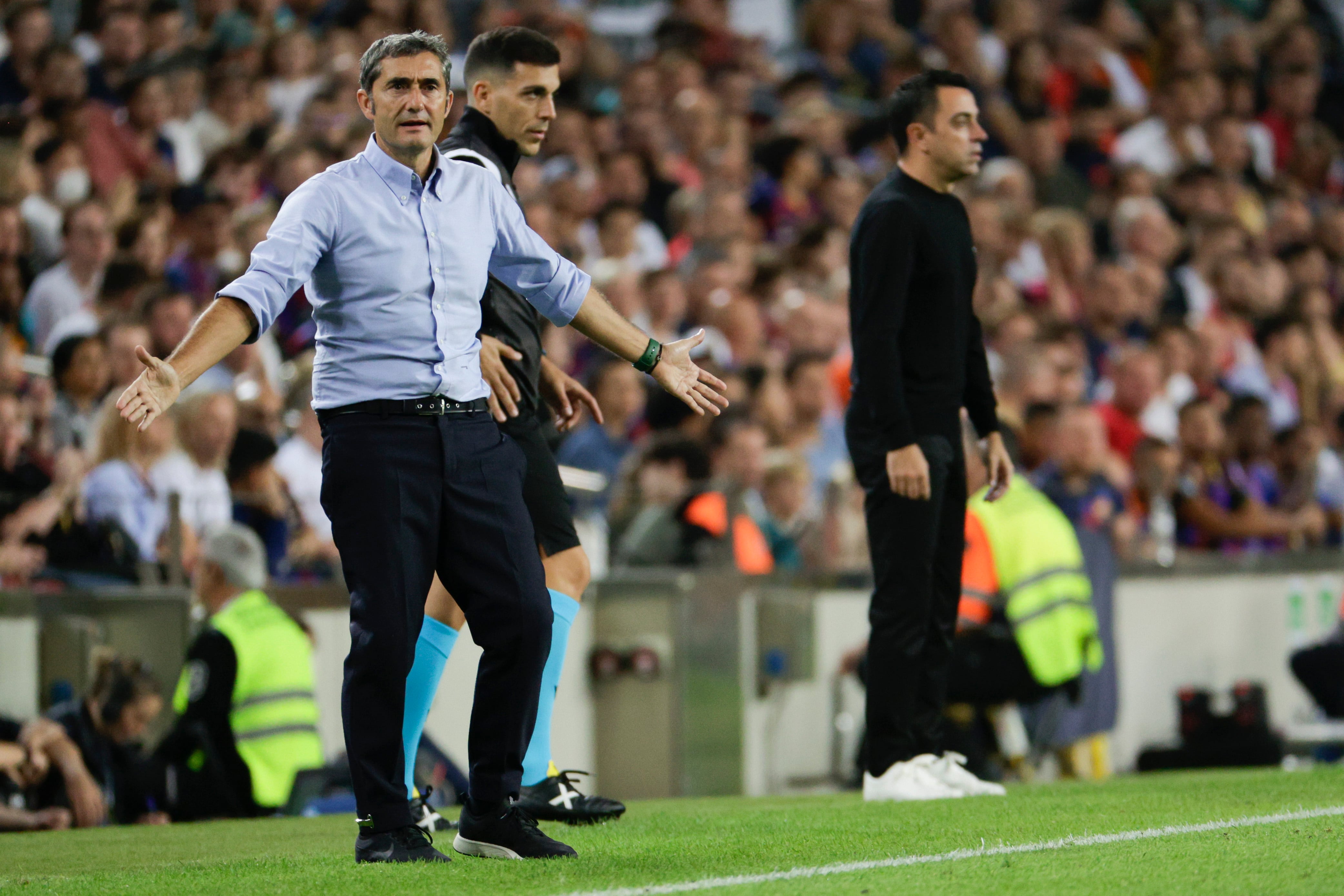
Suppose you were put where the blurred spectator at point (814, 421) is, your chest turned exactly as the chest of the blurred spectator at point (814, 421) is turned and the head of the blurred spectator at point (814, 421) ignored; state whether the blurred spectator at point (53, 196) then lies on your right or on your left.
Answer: on your right

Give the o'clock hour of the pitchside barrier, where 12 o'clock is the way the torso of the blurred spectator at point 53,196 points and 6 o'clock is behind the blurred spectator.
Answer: The pitchside barrier is roughly at 12 o'clock from the blurred spectator.

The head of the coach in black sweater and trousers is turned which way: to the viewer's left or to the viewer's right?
to the viewer's right

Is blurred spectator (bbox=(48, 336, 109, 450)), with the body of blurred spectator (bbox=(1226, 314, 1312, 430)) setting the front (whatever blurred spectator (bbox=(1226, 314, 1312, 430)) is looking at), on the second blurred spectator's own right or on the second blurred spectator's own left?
on the second blurred spectator's own right

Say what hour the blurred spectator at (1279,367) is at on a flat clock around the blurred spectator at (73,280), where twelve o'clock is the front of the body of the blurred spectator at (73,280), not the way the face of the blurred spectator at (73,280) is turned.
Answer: the blurred spectator at (1279,367) is roughly at 10 o'clock from the blurred spectator at (73,280).

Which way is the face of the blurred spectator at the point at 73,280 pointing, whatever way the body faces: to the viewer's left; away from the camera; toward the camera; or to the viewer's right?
toward the camera

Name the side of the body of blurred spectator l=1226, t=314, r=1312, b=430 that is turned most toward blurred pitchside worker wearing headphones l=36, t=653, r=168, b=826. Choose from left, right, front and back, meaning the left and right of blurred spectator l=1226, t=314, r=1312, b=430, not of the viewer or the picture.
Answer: right

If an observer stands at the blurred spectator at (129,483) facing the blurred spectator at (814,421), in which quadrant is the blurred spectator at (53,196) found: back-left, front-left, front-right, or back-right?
front-left

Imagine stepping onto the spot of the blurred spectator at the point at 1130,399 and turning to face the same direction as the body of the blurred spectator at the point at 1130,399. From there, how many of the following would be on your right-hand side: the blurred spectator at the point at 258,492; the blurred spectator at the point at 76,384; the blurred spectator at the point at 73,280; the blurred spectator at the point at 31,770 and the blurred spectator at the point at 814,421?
5

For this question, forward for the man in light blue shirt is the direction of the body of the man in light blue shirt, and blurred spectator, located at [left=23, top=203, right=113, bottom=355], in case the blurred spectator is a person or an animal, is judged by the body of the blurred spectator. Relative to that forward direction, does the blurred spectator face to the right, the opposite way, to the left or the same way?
the same way

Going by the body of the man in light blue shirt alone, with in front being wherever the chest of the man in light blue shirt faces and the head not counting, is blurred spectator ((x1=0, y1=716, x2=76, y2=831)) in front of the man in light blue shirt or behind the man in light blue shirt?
behind

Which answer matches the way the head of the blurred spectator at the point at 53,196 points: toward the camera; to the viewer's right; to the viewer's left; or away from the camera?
toward the camera

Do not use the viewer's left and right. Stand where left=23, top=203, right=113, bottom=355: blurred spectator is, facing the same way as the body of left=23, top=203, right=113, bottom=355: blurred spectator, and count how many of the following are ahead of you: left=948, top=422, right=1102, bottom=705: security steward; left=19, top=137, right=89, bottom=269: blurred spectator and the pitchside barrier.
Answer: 2

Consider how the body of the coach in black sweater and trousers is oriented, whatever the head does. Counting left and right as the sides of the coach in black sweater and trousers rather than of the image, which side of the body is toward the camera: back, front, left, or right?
right

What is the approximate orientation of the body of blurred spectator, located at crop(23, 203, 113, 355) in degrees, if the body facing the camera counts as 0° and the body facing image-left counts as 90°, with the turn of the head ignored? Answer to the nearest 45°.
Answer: approximately 315°

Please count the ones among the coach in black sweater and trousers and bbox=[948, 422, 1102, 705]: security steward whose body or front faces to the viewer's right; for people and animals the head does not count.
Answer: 1

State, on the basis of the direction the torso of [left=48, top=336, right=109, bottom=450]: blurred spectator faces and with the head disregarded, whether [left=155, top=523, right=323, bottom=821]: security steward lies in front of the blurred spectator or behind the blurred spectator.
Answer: in front
